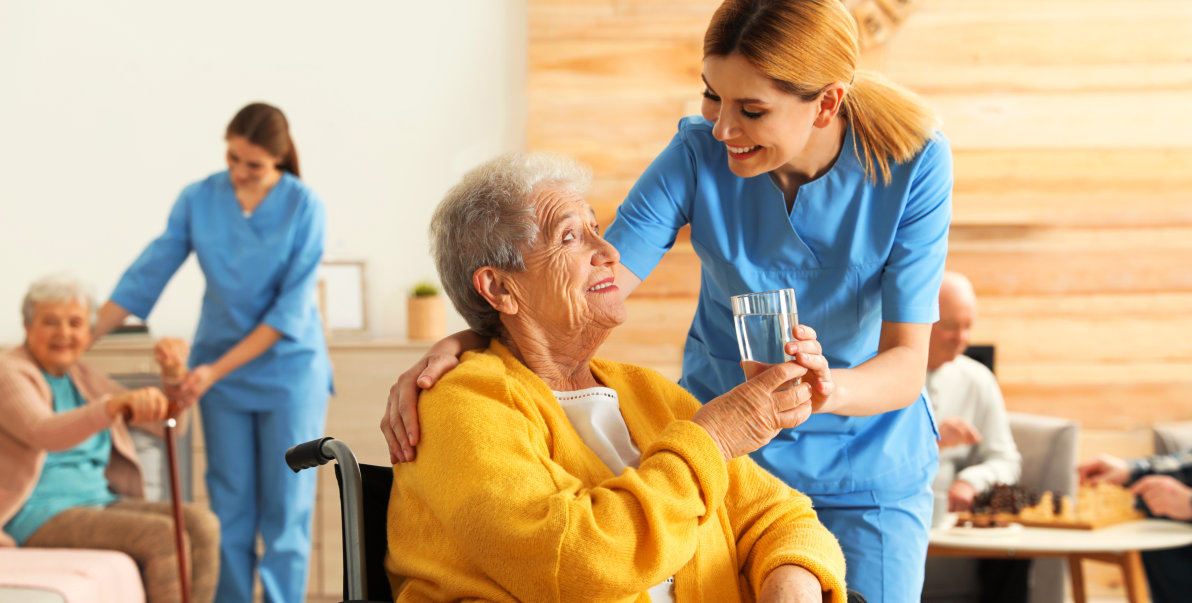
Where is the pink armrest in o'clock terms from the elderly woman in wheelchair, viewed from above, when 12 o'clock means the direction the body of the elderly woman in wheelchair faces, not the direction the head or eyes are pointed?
The pink armrest is roughly at 6 o'clock from the elderly woman in wheelchair.

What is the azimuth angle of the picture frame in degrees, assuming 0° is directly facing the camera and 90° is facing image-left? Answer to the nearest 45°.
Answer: approximately 0°

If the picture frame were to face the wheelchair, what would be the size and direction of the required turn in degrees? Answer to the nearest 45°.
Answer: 0° — it already faces it

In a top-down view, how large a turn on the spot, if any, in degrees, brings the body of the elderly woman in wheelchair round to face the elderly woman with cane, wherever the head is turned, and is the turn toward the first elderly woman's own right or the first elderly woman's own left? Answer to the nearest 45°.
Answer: approximately 180°

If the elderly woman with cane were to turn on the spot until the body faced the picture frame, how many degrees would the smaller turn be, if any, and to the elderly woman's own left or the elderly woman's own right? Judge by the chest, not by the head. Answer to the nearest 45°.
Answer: approximately 90° to the elderly woman's own left

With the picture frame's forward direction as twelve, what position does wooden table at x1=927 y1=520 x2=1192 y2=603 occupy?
The wooden table is roughly at 11 o'clock from the picture frame.

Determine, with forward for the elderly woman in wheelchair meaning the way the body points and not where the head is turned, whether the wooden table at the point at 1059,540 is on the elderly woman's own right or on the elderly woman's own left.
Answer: on the elderly woman's own left

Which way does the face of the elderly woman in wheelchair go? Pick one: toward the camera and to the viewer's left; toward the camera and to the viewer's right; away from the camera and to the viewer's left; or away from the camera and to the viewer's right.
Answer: toward the camera and to the viewer's right

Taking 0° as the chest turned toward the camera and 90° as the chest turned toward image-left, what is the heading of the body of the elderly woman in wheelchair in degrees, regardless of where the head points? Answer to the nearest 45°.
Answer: approximately 315°

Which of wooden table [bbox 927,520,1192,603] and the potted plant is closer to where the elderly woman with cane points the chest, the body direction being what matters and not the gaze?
the wooden table

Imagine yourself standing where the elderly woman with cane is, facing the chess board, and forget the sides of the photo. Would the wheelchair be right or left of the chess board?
right

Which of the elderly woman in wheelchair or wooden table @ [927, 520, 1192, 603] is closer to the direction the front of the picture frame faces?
the elderly woman in wheelchair
